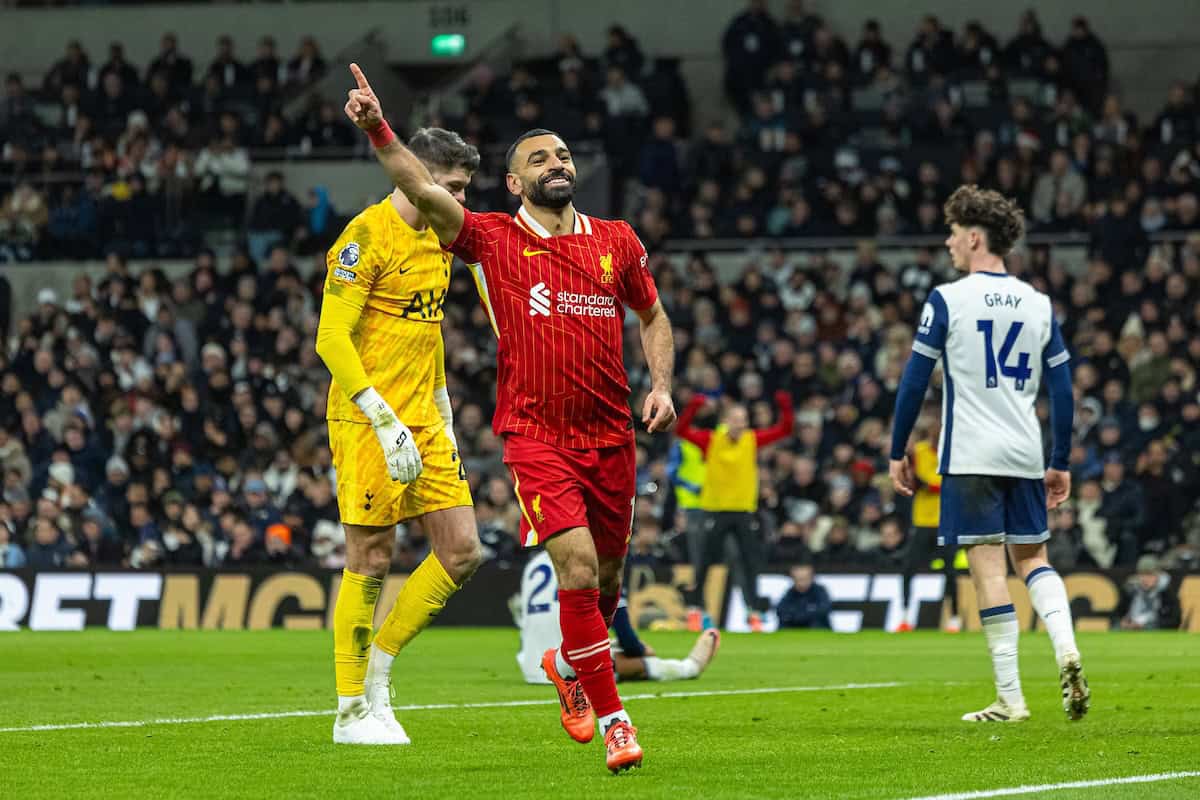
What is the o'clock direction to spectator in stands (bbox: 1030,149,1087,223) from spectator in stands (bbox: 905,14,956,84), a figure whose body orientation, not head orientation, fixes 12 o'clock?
spectator in stands (bbox: 1030,149,1087,223) is roughly at 11 o'clock from spectator in stands (bbox: 905,14,956,84).

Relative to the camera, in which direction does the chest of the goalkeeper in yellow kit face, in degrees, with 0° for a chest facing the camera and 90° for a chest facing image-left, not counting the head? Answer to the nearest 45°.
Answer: approximately 315°

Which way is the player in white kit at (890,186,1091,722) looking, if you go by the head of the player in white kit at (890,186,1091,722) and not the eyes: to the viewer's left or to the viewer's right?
to the viewer's left

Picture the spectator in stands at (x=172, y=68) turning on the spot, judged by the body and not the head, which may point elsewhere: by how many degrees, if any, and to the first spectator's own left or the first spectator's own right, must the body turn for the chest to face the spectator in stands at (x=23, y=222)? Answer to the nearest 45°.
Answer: approximately 45° to the first spectator's own right

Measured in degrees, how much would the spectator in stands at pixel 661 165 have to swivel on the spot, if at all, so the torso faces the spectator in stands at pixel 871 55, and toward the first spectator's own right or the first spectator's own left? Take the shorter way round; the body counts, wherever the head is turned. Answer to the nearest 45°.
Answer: approximately 90° to the first spectator's own left

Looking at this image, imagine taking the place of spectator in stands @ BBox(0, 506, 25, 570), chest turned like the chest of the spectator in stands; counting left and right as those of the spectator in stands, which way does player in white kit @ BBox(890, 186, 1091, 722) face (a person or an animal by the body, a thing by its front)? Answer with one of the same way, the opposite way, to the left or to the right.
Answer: the opposite way

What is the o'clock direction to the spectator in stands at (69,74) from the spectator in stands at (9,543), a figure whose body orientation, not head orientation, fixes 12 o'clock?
the spectator in stands at (69,74) is roughly at 6 o'clock from the spectator in stands at (9,543).
